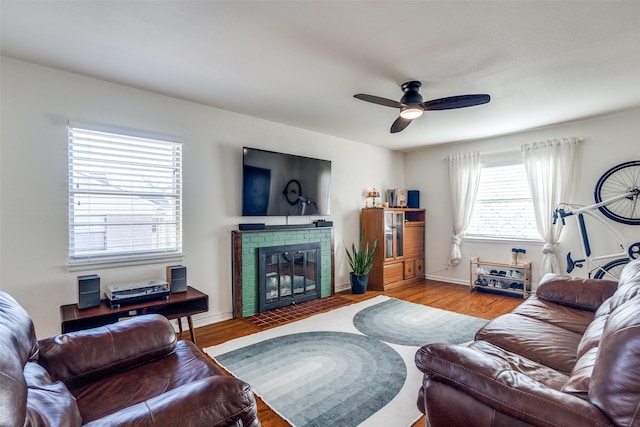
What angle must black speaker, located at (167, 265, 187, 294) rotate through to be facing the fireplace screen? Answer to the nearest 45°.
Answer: approximately 90° to its left

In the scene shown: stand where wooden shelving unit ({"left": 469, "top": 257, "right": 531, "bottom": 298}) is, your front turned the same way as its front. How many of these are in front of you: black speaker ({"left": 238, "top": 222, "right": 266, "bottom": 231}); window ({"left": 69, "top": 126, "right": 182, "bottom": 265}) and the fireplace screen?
3

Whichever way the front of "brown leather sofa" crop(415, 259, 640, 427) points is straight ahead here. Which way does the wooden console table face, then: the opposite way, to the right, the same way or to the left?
the opposite way

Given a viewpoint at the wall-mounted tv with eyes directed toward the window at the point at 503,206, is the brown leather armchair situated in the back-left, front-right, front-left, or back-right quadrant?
back-right

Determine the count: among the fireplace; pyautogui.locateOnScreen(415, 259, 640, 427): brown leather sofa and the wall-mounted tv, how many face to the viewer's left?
1

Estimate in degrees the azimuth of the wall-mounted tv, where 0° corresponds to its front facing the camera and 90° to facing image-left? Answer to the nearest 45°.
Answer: approximately 315°

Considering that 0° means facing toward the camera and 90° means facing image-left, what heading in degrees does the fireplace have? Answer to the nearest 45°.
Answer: approximately 315°

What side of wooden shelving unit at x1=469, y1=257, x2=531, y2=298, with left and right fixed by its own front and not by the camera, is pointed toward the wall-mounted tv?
front

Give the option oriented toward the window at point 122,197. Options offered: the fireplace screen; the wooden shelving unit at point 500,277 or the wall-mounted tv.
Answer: the wooden shelving unit

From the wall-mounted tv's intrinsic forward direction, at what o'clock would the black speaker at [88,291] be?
The black speaker is roughly at 3 o'clock from the wall-mounted tv.
